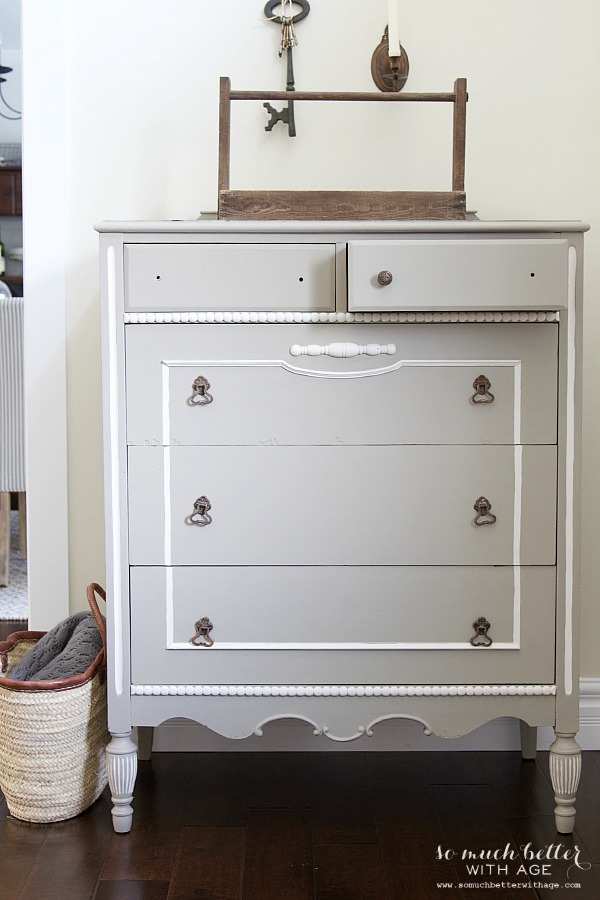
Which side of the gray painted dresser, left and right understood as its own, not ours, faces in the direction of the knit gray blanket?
right

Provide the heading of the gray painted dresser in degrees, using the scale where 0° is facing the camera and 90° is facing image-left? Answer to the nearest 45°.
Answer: approximately 0°

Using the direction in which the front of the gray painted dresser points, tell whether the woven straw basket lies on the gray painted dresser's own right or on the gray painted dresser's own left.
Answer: on the gray painted dresser's own right
